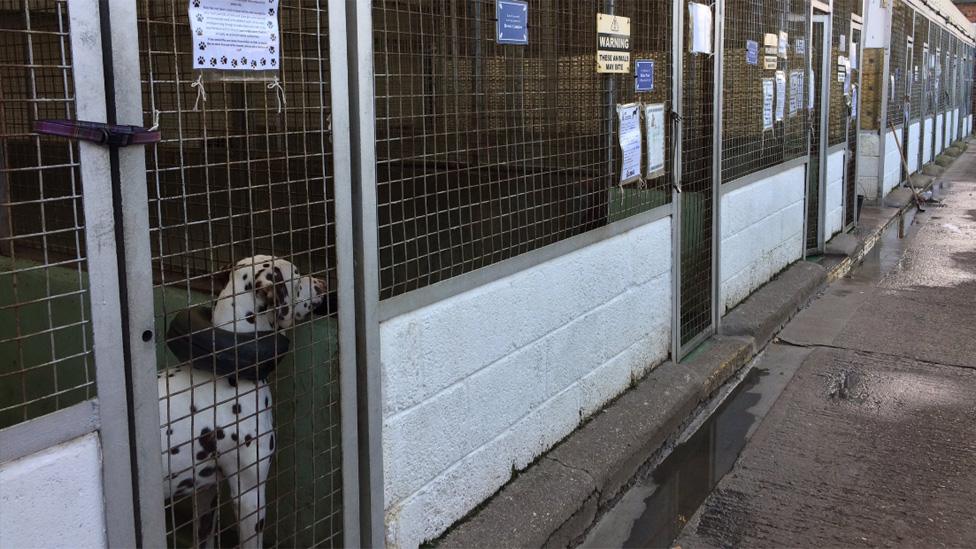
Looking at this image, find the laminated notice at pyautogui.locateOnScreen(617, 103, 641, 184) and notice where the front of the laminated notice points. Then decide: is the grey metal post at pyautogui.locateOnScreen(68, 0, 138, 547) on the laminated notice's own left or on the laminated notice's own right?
on the laminated notice's own right

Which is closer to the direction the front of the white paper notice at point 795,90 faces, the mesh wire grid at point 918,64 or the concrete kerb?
the concrete kerb

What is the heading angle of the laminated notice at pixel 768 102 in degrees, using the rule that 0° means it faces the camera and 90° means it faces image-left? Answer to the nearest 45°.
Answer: approximately 315°

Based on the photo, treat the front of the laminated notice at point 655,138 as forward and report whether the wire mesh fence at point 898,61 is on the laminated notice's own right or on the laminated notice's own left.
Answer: on the laminated notice's own left

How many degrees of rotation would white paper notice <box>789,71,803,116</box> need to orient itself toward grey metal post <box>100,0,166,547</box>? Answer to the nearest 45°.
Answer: approximately 45° to its right

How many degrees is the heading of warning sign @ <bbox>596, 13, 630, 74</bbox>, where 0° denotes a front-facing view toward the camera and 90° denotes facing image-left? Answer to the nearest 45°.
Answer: approximately 315°
